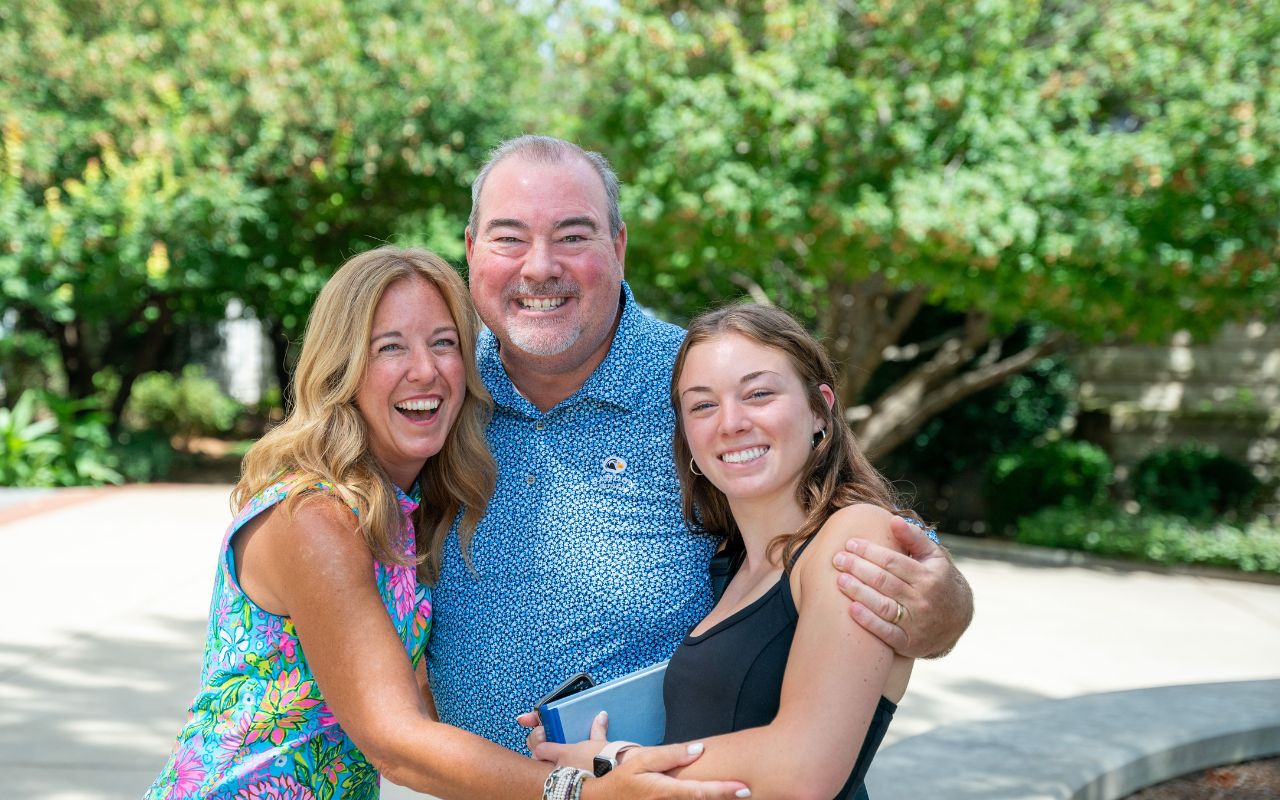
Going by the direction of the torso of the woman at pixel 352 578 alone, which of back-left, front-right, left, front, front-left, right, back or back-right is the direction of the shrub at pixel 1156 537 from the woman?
left

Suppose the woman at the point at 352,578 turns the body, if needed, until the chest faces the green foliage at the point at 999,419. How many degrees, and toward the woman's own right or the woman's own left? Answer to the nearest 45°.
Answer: approximately 90° to the woman's own left

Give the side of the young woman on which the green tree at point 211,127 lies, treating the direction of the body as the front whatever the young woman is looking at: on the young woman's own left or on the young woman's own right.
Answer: on the young woman's own right

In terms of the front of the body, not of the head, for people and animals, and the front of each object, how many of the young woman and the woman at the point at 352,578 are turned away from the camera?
0

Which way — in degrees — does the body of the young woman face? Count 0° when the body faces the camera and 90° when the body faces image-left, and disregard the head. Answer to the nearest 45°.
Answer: approximately 45°

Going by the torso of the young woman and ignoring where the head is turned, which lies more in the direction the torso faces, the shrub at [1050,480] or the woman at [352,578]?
the woman

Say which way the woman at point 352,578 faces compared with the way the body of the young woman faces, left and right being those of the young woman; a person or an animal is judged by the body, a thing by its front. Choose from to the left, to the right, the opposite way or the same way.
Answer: to the left

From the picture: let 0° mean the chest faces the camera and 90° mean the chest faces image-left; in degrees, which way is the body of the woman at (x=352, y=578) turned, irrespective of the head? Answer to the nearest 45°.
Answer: approximately 315°

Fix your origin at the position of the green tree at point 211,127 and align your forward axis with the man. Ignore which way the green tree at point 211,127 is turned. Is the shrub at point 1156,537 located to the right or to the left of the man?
left

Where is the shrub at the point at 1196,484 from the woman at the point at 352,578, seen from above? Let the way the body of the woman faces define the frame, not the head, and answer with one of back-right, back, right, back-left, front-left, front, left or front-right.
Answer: left
